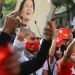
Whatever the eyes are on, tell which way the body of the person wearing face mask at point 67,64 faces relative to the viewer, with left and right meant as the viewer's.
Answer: facing the viewer
